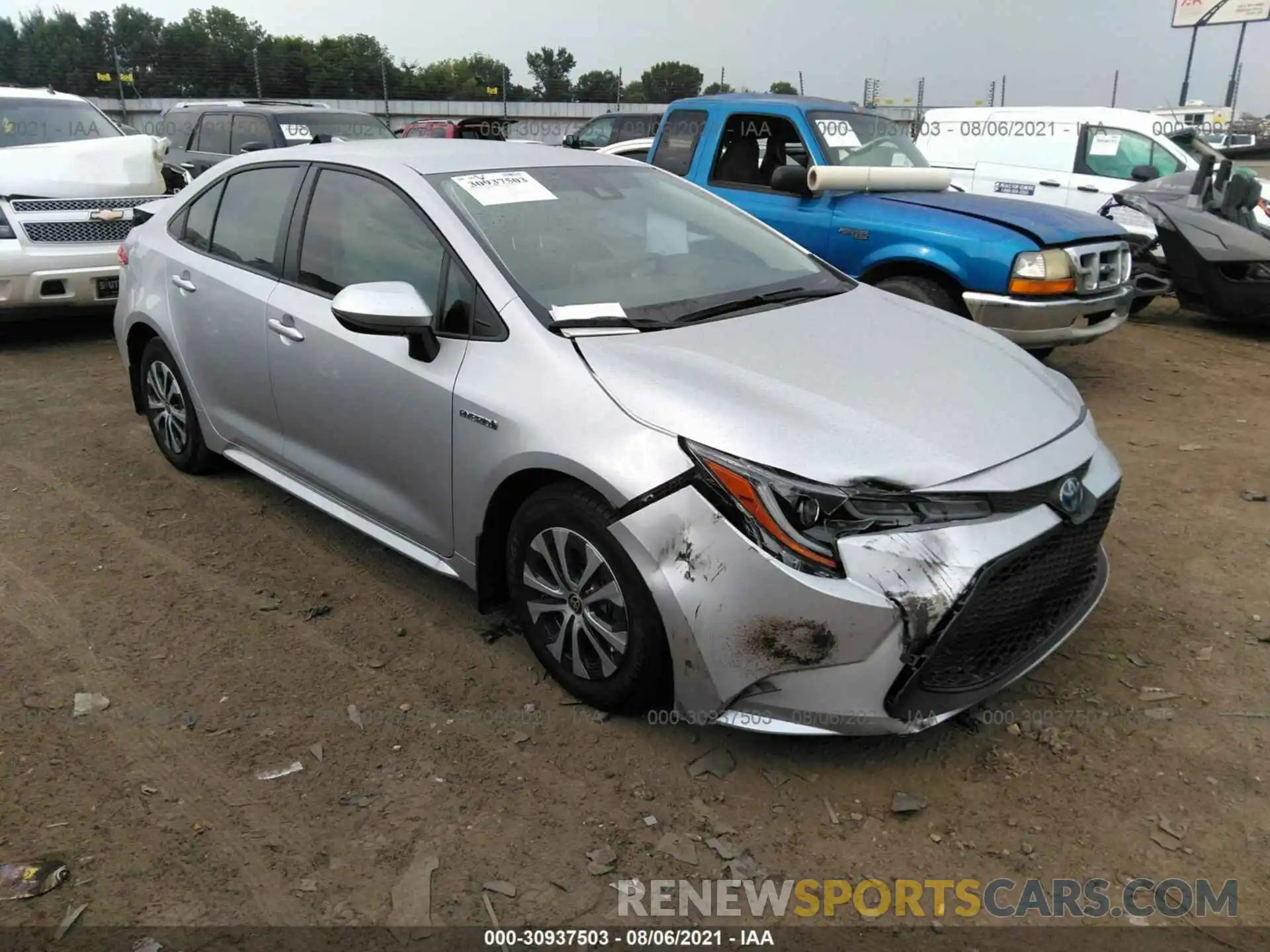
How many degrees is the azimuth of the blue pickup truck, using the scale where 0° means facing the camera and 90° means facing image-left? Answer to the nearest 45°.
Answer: approximately 315°

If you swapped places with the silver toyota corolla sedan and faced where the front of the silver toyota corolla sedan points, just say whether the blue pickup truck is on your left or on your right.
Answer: on your left

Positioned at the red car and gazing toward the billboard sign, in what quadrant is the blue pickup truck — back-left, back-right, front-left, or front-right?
back-right

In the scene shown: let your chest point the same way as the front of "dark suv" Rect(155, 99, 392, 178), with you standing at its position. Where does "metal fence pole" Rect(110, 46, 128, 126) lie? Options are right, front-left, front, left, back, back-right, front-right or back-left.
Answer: back-left

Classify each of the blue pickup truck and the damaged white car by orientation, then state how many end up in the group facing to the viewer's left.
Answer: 0

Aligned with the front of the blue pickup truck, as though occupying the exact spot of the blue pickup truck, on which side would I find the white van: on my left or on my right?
on my left

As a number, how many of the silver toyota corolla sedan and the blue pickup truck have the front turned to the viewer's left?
0

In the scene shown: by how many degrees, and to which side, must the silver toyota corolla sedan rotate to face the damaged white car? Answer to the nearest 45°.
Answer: approximately 180°

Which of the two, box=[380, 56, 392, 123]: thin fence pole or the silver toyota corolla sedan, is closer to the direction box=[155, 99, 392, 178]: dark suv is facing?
the silver toyota corolla sedan

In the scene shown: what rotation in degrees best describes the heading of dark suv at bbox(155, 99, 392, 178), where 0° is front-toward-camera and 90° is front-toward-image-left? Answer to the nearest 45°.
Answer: approximately 315°

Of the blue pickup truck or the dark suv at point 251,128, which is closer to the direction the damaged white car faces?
the blue pickup truck
